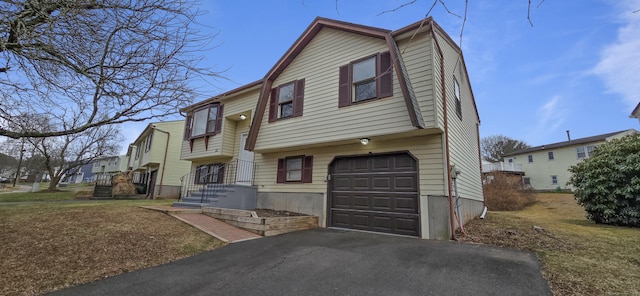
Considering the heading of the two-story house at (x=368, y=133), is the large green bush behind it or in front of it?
behind

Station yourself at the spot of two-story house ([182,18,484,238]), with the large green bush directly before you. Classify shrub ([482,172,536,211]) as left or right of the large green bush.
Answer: left

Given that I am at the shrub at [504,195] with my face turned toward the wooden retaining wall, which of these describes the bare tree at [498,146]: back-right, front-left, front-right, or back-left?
back-right

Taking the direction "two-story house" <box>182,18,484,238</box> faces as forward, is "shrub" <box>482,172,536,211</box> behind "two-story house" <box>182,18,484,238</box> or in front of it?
behind

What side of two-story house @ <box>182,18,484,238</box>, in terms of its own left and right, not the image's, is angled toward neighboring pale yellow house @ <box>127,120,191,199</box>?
right

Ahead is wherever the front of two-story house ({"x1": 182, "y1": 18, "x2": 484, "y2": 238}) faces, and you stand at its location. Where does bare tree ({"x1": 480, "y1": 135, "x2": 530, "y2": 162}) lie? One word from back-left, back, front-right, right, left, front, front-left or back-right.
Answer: back

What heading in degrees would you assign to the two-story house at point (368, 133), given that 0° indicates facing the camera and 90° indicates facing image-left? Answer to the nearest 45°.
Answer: approximately 45°

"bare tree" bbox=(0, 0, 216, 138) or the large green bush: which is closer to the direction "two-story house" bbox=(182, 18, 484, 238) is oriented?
the bare tree

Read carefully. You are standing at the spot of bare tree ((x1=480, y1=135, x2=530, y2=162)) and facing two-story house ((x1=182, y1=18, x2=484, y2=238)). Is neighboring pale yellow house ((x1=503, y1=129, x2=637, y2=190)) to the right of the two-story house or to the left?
left

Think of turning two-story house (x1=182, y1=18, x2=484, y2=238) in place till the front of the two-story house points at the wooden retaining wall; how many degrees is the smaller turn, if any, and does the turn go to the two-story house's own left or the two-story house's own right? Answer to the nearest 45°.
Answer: approximately 45° to the two-story house's own right

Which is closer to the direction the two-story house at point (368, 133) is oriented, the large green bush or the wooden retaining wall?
the wooden retaining wall
